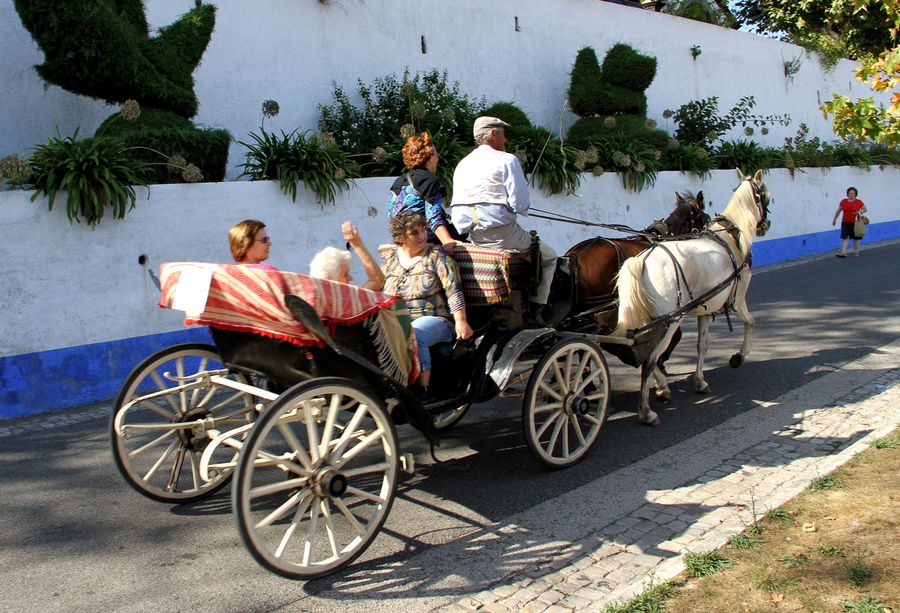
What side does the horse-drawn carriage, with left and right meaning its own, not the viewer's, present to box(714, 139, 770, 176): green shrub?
front

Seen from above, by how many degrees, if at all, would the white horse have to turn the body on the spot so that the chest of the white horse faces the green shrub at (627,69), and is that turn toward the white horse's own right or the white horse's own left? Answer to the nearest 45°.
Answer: approximately 45° to the white horse's own left

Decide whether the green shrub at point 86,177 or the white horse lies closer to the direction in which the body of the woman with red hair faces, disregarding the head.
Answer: the white horse

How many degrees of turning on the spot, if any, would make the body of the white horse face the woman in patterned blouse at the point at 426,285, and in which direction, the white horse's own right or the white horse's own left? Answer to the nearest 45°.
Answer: approximately 180°

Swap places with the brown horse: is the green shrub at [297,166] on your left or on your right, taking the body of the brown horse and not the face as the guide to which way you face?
on your left

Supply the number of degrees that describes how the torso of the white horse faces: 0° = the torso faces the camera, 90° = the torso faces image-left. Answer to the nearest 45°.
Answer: approximately 225°

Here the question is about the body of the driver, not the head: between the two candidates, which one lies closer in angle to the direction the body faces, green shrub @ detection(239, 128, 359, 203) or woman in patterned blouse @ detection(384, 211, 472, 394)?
the green shrub

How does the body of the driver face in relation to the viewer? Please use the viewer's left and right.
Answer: facing away from the viewer and to the right of the viewer

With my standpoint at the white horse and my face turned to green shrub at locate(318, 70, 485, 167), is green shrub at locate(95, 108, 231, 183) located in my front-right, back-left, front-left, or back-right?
front-left

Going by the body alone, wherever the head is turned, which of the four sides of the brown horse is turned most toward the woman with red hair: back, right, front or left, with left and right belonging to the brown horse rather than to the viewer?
back

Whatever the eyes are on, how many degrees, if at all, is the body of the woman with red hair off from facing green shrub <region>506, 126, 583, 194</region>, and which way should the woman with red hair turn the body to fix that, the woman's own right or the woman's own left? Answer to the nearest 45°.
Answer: approximately 45° to the woman's own left

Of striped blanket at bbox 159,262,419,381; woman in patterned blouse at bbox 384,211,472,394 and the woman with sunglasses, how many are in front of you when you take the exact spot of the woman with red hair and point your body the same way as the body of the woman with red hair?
0

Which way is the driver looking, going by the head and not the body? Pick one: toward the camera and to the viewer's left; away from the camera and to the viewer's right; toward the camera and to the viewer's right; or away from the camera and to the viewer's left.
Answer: away from the camera and to the viewer's right

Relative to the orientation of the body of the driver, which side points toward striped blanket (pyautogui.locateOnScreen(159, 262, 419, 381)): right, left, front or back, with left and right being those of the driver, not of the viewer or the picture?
back

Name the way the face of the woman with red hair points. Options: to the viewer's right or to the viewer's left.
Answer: to the viewer's right

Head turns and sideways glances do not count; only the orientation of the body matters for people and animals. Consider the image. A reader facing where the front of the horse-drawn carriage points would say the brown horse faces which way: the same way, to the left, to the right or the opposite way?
the same way

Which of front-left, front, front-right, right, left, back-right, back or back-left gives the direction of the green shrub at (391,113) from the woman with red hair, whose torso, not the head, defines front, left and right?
front-left

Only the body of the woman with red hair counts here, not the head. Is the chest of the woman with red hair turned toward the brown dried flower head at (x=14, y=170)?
no
